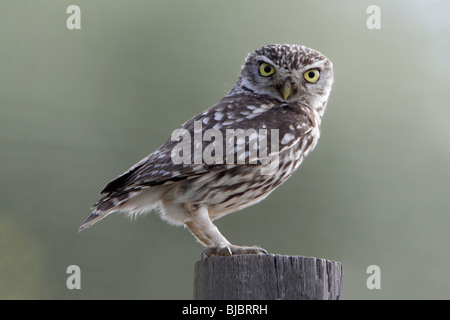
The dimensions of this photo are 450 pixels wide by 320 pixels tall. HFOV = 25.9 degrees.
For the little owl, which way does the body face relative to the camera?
to the viewer's right
